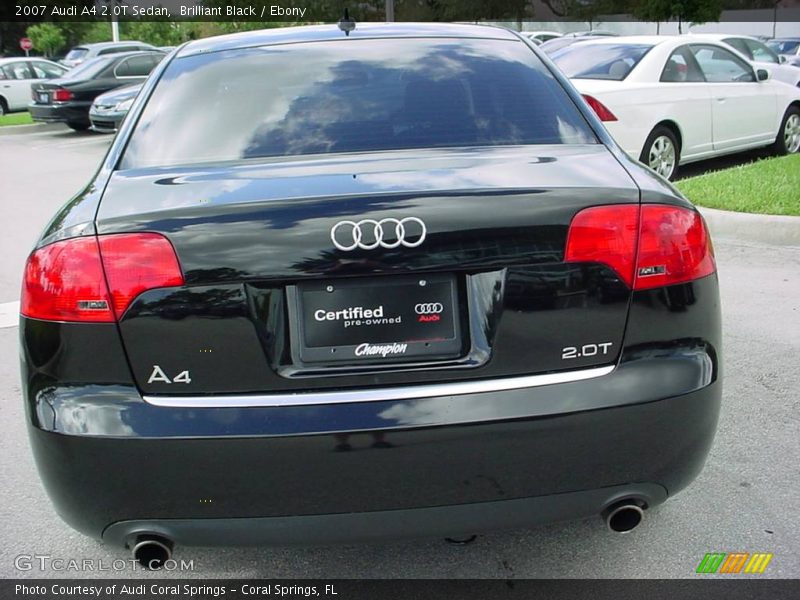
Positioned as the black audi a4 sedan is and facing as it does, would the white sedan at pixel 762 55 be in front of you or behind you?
in front

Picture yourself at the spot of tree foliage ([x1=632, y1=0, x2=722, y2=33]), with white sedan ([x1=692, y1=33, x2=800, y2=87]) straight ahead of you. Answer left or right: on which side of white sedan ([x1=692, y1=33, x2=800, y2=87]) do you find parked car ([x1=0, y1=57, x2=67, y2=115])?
right

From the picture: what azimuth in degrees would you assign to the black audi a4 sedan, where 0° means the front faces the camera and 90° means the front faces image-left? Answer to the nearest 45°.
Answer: approximately 180°

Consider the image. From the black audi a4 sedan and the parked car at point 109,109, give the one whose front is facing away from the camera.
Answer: the black audi a4 sedan

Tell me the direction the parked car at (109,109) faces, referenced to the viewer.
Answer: facing the viewer and to the left of the viewer

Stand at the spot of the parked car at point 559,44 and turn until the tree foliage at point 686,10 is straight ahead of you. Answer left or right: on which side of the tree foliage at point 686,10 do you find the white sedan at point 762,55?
right

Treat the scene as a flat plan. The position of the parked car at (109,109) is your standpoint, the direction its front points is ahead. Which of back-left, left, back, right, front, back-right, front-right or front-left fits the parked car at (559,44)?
left

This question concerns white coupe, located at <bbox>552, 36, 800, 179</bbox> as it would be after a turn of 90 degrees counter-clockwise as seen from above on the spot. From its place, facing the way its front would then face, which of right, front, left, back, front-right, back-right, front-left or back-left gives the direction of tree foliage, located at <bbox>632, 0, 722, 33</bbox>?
front-right

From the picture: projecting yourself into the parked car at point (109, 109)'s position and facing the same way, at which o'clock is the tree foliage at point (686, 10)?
The tree foliage is roughly at 6 o'clock from the parked car.

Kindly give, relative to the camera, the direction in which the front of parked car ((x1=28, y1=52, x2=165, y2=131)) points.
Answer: facing away from the viewer and to the right of the viewer

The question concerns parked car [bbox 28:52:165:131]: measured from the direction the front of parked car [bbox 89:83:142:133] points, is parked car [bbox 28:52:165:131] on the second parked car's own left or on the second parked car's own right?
on the second parked car's own right

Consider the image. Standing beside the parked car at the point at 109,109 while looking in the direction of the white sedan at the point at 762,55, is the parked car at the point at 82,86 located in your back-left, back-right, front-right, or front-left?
back-left

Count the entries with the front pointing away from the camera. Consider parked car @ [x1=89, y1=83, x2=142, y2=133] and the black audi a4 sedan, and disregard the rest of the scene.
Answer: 1
